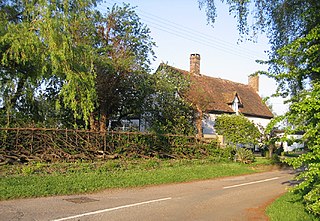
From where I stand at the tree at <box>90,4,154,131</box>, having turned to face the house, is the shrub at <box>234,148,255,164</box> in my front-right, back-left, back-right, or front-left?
front-right

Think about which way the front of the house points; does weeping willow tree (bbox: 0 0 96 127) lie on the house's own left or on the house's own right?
on the house's own right

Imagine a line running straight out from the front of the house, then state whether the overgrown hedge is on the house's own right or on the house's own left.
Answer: on the house's own right

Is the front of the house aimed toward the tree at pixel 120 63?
no

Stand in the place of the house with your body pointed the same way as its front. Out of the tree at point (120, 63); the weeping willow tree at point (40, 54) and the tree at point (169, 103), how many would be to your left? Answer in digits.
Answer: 0

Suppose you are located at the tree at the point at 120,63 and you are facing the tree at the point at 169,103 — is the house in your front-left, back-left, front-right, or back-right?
front-left

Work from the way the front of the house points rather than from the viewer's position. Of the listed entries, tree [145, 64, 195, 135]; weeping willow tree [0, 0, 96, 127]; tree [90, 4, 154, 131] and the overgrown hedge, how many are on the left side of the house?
0

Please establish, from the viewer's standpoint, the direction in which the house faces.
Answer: facing the viewer and to the right of the viewer

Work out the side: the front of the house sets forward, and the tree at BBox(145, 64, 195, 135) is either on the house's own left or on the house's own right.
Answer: on the house's own right

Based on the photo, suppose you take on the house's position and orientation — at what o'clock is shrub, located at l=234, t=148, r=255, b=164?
The shrub is roughly at 1 o'clock from the house.

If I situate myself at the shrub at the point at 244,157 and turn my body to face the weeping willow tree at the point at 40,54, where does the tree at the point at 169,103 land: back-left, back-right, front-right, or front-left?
front-right

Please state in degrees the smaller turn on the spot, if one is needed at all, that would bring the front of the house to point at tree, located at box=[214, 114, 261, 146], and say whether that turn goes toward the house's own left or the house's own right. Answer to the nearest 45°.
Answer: approximately 45° to the house's own right
